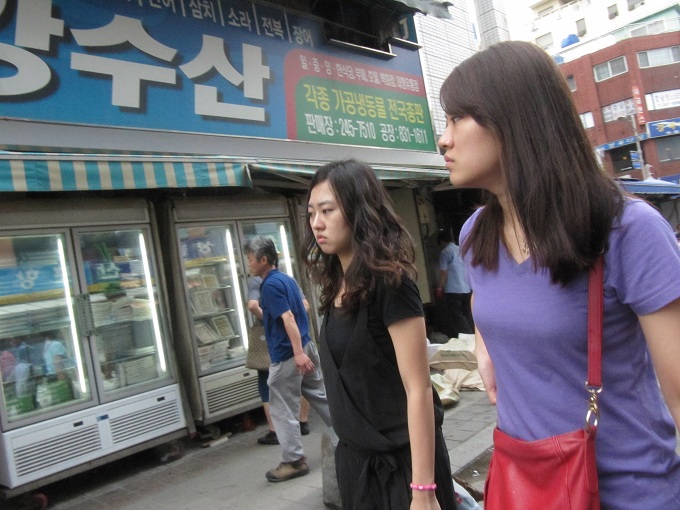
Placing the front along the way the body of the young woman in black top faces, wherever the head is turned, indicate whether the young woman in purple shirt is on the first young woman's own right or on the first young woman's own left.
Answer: on the first young woman's own left

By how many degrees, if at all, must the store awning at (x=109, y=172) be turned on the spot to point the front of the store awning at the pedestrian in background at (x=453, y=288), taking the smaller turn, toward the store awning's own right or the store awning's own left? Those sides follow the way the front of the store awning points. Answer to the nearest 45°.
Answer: approximately 90° to the store awning's own left

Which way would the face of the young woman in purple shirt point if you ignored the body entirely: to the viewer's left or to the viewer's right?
to the viewer's left

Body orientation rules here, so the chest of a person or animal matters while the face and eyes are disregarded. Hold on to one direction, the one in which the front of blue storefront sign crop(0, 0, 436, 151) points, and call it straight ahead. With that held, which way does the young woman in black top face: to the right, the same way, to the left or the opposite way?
to the right
